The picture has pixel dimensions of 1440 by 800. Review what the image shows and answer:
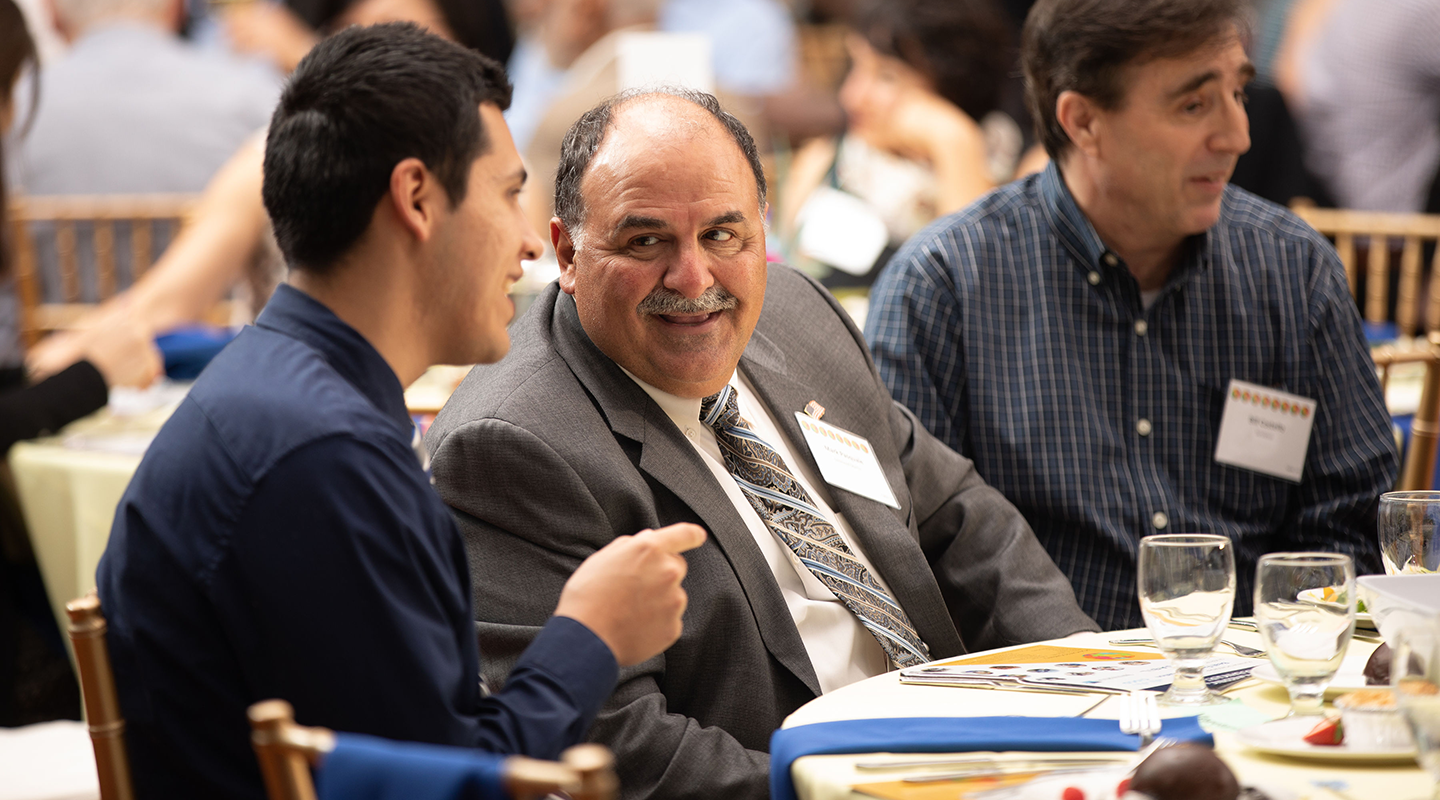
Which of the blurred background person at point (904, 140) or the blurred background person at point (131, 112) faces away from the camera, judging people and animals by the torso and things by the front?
the blurred background person at point (131, 112)

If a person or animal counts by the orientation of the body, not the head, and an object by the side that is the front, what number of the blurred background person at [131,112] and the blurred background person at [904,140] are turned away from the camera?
1

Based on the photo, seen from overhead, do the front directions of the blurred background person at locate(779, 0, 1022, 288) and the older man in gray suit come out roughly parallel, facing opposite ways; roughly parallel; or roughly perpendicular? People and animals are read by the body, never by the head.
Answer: roughly perpendicular

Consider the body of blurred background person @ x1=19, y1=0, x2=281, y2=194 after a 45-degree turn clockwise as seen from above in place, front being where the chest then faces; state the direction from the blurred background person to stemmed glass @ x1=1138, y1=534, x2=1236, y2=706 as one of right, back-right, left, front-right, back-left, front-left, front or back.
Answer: back-right

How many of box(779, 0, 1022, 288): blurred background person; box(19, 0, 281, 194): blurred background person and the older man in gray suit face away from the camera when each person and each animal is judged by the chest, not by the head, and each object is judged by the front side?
1

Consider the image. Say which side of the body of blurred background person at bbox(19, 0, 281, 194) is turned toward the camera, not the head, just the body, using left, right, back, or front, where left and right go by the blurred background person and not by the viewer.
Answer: back

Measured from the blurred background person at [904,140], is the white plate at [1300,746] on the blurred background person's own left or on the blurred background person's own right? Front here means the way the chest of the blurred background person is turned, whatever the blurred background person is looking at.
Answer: on the blurred background person's own left

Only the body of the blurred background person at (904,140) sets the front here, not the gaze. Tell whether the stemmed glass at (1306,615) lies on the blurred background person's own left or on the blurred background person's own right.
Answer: on the blurred background person's own left

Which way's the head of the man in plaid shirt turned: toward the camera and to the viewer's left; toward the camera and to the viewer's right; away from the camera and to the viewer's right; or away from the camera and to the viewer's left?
toward the camera and to the viewer's right

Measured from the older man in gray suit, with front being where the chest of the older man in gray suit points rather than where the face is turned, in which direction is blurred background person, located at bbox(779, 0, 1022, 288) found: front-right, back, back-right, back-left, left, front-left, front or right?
back-left

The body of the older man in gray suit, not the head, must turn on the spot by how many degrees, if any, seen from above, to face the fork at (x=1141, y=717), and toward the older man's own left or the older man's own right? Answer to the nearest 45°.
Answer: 0° — they already face it

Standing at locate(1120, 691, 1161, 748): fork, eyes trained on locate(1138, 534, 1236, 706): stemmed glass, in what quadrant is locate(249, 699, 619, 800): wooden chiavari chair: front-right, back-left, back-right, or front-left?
back-left

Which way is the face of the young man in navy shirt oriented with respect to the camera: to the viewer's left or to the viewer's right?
to the viewer's right

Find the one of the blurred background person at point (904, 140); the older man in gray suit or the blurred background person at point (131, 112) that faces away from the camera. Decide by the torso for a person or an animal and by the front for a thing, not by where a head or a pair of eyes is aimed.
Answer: the blurred background person at point (131, 112)
